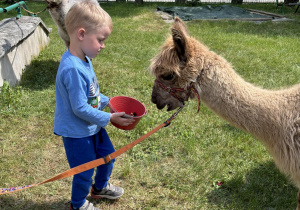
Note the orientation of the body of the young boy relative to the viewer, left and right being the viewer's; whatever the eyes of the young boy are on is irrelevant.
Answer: facing to the right of the viewer

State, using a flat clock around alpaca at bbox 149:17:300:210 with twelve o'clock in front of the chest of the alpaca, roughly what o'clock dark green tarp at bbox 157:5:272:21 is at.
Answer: The dark green tarp is roughly at 3 o'clock from the alpaca.

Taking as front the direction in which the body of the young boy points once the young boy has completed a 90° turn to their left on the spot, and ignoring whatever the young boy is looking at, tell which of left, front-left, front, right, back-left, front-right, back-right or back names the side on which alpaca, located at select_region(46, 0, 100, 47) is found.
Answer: front

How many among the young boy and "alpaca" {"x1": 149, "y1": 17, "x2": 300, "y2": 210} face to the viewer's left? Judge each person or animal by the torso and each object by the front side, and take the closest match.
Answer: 1

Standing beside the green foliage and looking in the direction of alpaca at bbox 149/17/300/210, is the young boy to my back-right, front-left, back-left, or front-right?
front-right

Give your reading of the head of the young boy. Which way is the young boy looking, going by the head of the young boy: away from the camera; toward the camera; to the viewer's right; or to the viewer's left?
to the viewer's right

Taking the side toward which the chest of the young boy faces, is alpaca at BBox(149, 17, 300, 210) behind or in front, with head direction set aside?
in front

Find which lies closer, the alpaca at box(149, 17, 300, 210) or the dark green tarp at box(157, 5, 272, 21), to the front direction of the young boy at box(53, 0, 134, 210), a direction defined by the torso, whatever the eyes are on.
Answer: the alpaca

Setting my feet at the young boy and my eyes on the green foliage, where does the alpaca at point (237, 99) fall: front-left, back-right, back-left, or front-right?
back-right

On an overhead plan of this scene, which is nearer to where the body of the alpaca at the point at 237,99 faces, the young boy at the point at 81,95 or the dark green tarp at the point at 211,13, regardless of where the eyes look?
the young boy

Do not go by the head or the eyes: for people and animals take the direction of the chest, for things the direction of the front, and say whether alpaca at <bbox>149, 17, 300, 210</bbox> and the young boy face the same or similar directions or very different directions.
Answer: very different directions

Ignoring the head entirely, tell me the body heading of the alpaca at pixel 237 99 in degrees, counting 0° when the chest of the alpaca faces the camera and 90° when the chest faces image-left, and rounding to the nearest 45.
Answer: approximately 90°

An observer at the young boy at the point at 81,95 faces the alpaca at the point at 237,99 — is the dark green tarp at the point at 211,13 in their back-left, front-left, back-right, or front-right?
front-left
